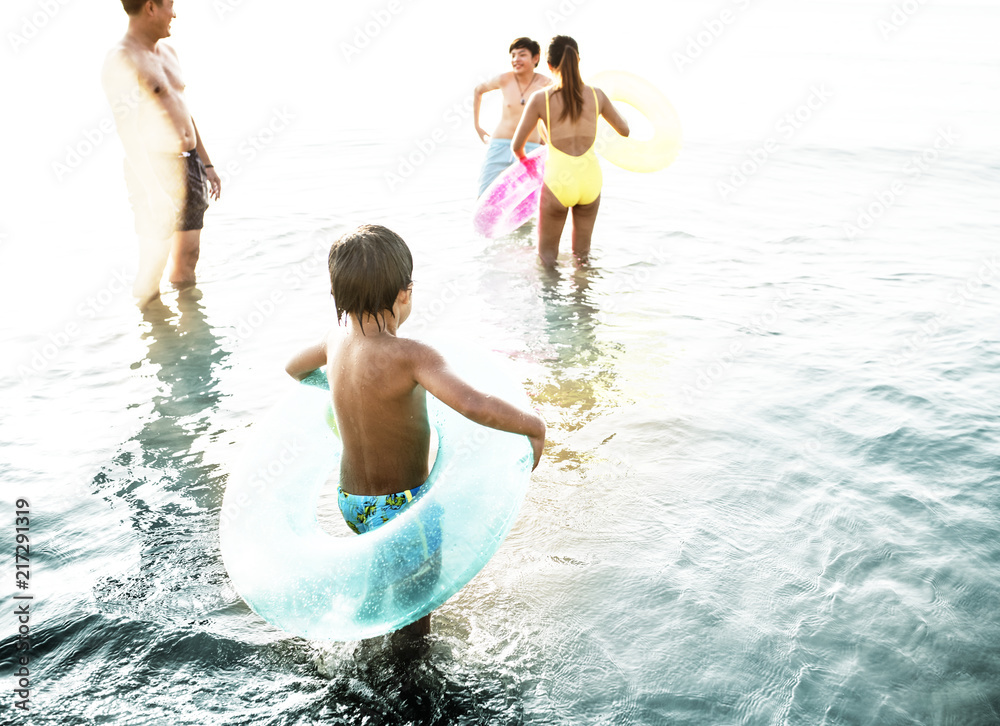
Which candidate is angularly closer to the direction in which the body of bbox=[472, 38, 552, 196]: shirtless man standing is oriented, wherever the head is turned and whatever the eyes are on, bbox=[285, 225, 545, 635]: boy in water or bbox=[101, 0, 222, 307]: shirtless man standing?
the boy in water

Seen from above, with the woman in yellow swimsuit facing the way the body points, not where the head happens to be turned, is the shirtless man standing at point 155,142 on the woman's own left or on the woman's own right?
on the woman's own left

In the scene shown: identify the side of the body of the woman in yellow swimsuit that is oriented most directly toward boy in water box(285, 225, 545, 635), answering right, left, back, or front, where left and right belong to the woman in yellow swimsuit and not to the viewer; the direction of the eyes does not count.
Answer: back

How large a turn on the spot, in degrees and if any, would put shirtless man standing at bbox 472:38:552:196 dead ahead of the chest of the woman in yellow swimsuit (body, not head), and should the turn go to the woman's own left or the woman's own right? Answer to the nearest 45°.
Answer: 0° — they already face them

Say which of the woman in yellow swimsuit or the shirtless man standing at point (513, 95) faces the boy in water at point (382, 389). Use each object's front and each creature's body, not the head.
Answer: the shirtless man standing

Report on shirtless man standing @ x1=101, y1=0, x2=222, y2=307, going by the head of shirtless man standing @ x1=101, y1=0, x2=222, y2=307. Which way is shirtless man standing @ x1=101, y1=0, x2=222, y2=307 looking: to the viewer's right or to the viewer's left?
to the viewer's right

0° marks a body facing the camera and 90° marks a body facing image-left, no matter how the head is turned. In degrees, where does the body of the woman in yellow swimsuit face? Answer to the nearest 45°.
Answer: approximately 180°

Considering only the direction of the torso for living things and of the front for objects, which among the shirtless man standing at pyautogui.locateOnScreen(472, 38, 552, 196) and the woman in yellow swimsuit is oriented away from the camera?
the woman in yellow swimsuit

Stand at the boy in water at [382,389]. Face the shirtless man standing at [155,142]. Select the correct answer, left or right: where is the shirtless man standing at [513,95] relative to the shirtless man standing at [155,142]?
right

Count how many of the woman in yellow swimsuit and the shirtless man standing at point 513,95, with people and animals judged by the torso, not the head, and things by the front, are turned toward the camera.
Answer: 1

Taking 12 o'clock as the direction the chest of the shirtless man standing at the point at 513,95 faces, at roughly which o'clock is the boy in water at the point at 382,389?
The boy in water is roughly at 12 o'clock from the shirtless man standing.

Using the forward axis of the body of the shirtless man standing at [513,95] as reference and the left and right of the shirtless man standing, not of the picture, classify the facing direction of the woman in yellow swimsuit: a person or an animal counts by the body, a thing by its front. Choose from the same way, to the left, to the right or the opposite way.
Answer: the opposite way
